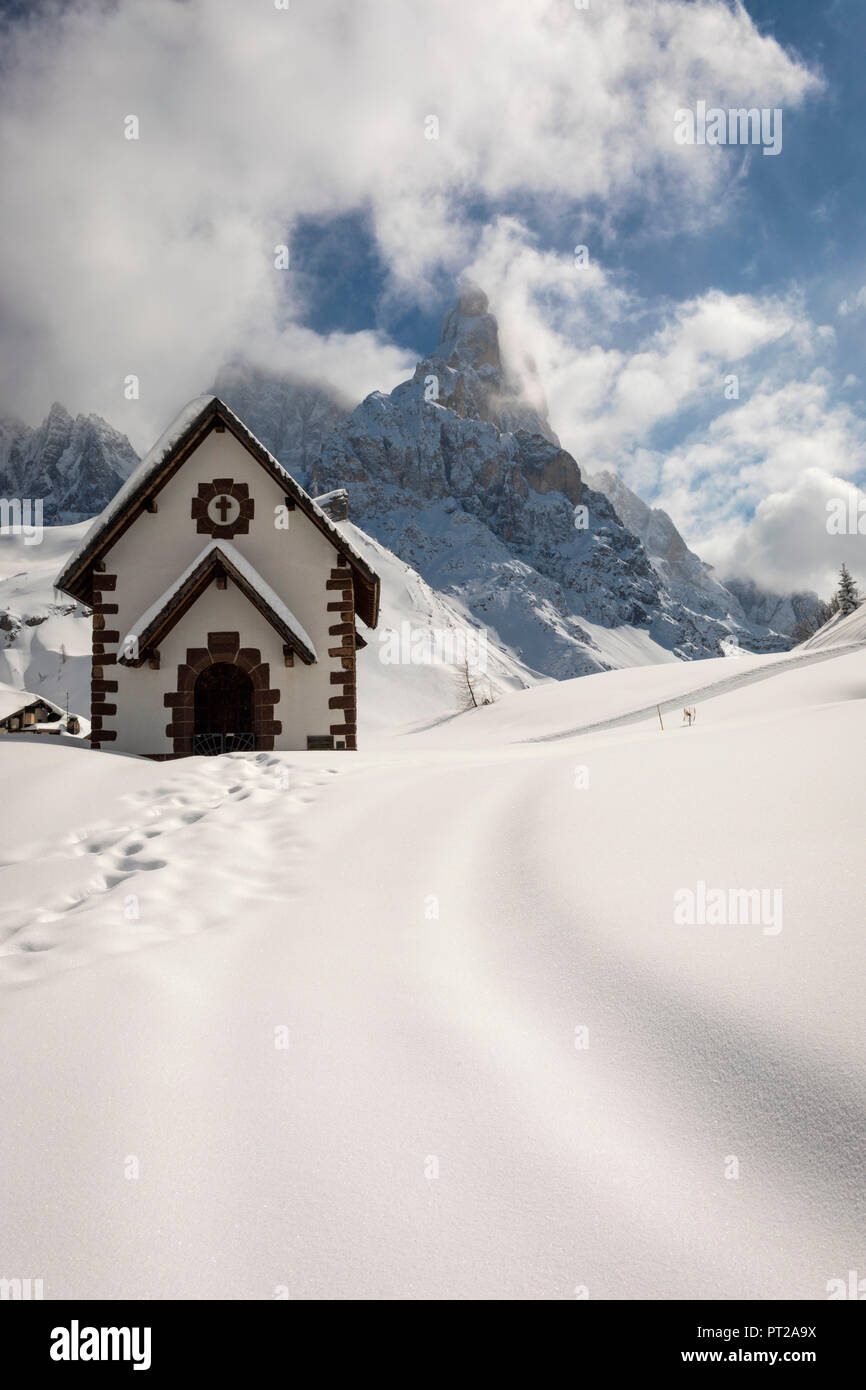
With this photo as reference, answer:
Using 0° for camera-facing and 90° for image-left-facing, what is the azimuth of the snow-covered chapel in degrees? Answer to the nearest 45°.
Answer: approximately 0°
